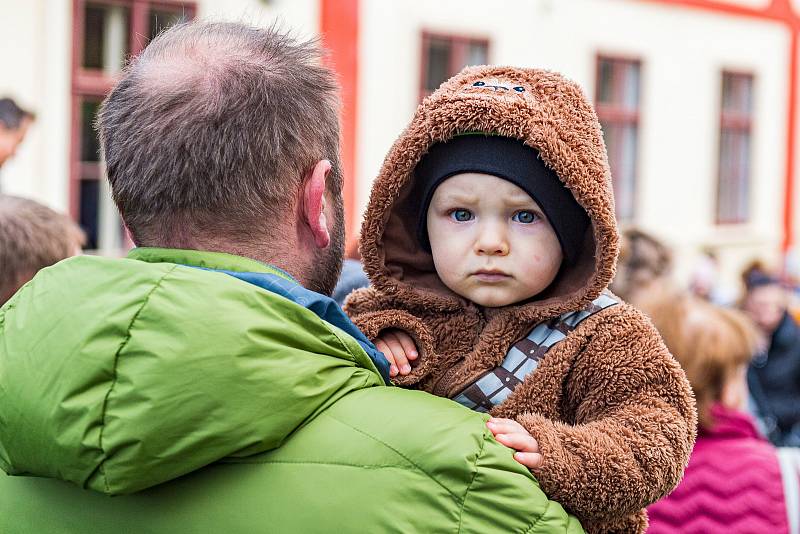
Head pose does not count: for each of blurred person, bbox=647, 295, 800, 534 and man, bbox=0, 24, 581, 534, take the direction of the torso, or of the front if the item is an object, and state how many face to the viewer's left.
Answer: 0

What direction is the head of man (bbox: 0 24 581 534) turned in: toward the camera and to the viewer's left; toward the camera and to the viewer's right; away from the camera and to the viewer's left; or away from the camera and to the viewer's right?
away from the camera and to the viewer's right

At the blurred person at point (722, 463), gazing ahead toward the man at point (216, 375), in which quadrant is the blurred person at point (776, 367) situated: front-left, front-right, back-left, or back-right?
back-right

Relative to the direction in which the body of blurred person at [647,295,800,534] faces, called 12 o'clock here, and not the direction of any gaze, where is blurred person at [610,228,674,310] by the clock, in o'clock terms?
blurred person at [610,228,674,310] is roughly at 12 o'clock from blurred person at [647,295,800,534].

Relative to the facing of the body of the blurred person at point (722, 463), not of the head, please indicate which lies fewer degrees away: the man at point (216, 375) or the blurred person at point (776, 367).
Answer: the blurred person

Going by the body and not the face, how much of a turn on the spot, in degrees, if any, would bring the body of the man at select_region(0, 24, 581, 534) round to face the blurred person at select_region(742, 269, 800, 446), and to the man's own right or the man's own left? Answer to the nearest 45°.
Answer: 0° — they already face them

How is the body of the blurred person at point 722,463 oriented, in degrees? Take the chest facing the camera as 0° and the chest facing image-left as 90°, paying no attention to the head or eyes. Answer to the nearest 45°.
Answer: approximately 225°

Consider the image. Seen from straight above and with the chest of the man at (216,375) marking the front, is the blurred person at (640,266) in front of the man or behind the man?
in front

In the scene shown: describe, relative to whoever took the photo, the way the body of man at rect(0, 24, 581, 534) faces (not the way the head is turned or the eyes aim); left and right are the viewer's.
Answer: facing away from the viewer and to the right of the viewer

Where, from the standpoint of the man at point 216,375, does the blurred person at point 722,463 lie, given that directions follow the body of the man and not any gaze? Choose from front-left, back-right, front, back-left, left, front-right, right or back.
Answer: front

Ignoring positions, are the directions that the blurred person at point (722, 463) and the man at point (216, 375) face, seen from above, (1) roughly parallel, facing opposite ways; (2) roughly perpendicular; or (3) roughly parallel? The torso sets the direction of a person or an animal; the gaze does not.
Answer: roughly parallel
